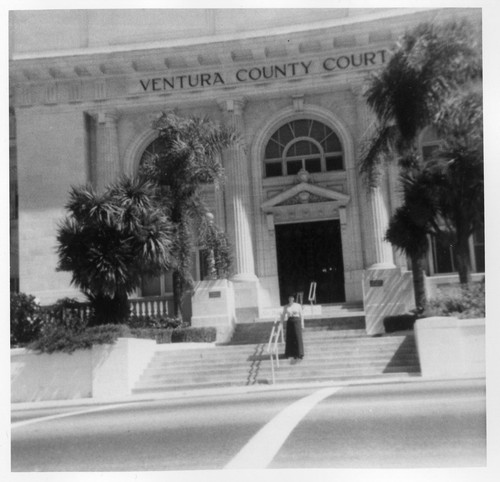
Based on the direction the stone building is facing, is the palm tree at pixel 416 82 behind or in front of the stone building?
in front

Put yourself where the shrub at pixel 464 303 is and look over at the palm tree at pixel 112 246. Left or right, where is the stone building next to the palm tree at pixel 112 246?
right

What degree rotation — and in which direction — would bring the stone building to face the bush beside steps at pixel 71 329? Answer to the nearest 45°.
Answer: approximately 45° to its right

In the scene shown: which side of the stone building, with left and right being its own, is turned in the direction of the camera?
front

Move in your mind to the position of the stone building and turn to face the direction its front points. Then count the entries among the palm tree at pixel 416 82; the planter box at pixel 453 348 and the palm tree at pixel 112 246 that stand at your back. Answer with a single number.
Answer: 0

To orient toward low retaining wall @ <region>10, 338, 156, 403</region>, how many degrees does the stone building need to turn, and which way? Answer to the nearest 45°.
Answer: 0° — it already faces it

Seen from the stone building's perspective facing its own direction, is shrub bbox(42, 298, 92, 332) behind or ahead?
ahead

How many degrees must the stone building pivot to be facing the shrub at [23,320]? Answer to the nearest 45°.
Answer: approximately 45° to its right

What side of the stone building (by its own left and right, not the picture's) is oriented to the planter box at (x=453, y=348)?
front

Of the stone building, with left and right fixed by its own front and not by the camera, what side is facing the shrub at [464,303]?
front
